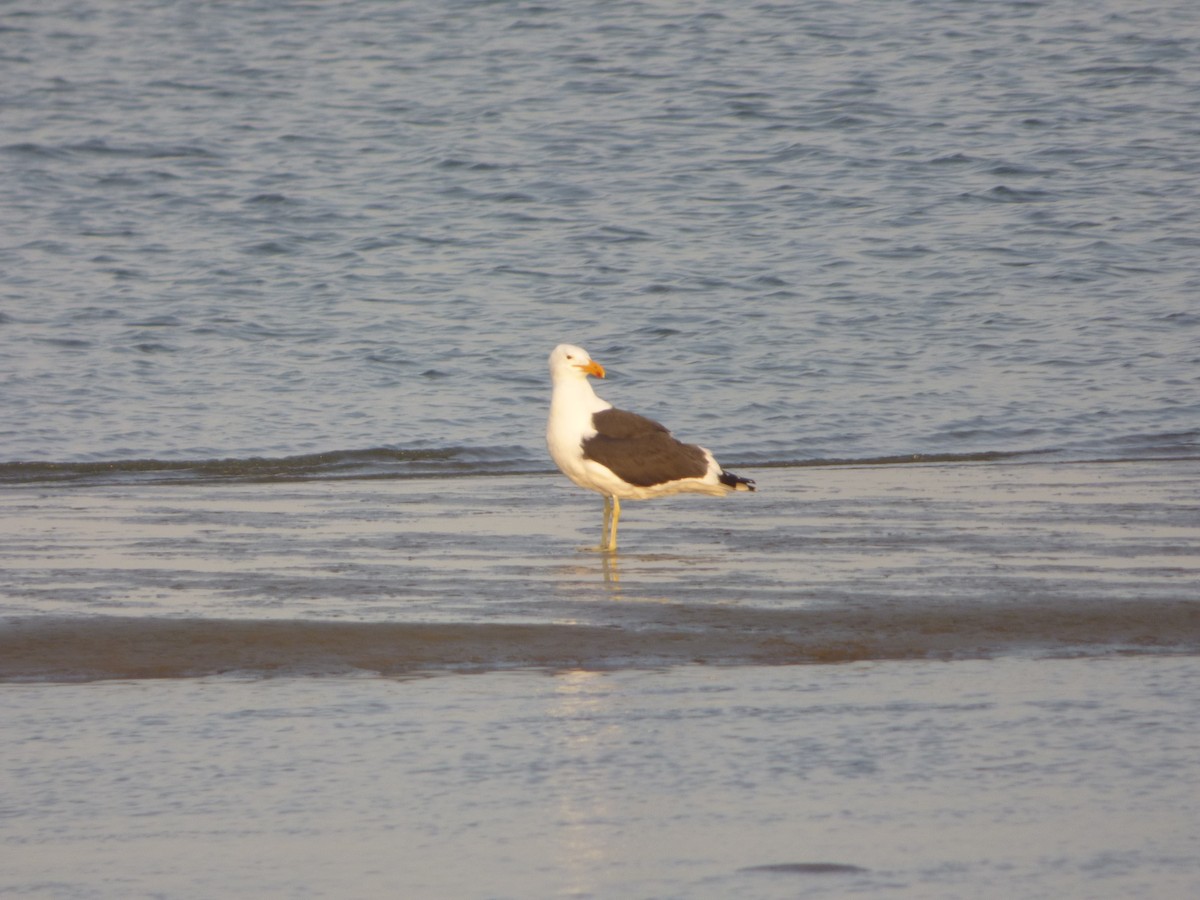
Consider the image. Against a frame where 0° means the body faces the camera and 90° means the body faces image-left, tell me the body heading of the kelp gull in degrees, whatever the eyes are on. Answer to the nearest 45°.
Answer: approximately 90°
